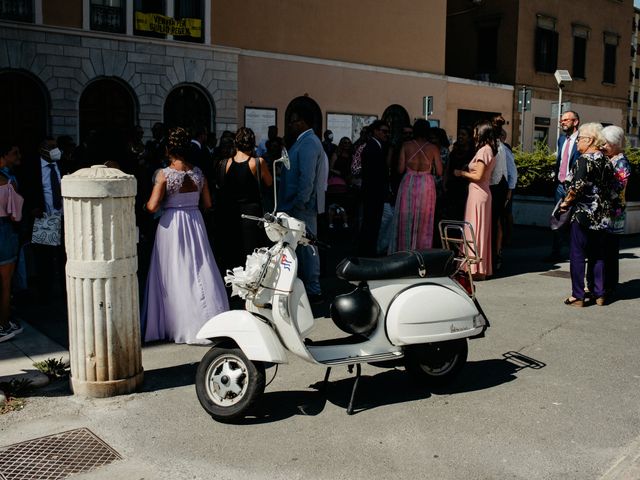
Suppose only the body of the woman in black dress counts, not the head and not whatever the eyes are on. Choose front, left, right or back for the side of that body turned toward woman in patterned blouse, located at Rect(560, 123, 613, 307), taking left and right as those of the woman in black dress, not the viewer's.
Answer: right

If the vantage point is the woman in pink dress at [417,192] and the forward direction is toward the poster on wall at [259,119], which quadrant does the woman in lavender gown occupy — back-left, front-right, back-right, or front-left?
back-left

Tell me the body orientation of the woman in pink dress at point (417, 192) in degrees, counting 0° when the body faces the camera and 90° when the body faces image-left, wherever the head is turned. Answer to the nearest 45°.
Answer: approximately 180°

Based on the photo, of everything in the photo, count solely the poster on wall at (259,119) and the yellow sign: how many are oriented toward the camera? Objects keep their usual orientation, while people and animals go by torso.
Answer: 2

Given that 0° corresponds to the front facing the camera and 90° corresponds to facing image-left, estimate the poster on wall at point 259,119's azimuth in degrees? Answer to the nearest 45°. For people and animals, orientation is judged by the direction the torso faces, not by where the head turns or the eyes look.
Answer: approximately 0°

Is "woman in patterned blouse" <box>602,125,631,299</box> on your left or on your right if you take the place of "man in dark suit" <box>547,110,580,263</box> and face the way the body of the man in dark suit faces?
on your left

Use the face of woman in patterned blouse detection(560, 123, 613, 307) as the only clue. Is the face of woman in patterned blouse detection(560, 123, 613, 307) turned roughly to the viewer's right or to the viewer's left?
to the viewer's left

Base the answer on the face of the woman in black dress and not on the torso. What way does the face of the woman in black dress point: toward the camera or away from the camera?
away from the camera

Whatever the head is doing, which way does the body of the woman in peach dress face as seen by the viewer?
to the viewer's left

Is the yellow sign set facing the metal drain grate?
yes

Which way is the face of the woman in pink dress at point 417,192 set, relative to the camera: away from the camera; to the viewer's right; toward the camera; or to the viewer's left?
away from the camera

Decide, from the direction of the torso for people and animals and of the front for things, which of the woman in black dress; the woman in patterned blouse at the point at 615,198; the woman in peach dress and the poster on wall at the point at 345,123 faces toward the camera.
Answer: the poster on wall
